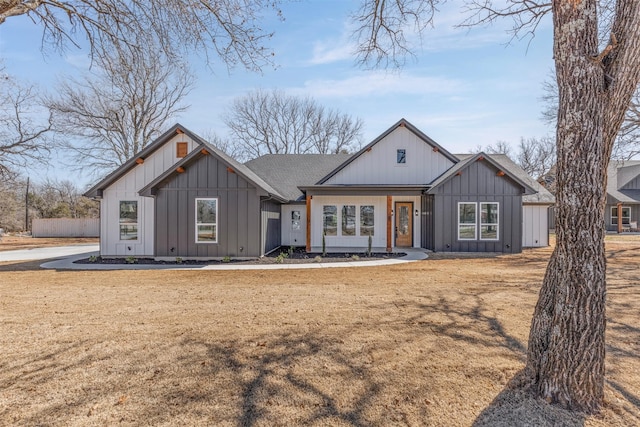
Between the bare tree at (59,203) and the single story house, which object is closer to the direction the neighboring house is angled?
the single story house

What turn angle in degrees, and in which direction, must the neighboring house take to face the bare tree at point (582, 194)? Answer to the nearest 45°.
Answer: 0° — it already faces it

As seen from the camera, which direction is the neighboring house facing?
toward the camera

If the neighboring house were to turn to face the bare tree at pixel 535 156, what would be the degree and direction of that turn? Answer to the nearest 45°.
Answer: approximately 135° to its right

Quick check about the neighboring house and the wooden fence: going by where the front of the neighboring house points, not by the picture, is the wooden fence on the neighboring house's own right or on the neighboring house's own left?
on the neighboring house's own right

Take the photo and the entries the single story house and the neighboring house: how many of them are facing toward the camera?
2

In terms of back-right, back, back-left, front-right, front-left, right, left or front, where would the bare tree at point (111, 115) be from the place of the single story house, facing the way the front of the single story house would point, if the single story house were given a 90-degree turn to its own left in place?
back-left

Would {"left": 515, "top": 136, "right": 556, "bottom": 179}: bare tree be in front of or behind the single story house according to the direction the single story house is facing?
behind

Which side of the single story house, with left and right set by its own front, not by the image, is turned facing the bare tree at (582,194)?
front

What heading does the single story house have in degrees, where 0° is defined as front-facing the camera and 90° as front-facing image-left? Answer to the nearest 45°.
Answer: approximately 0°
